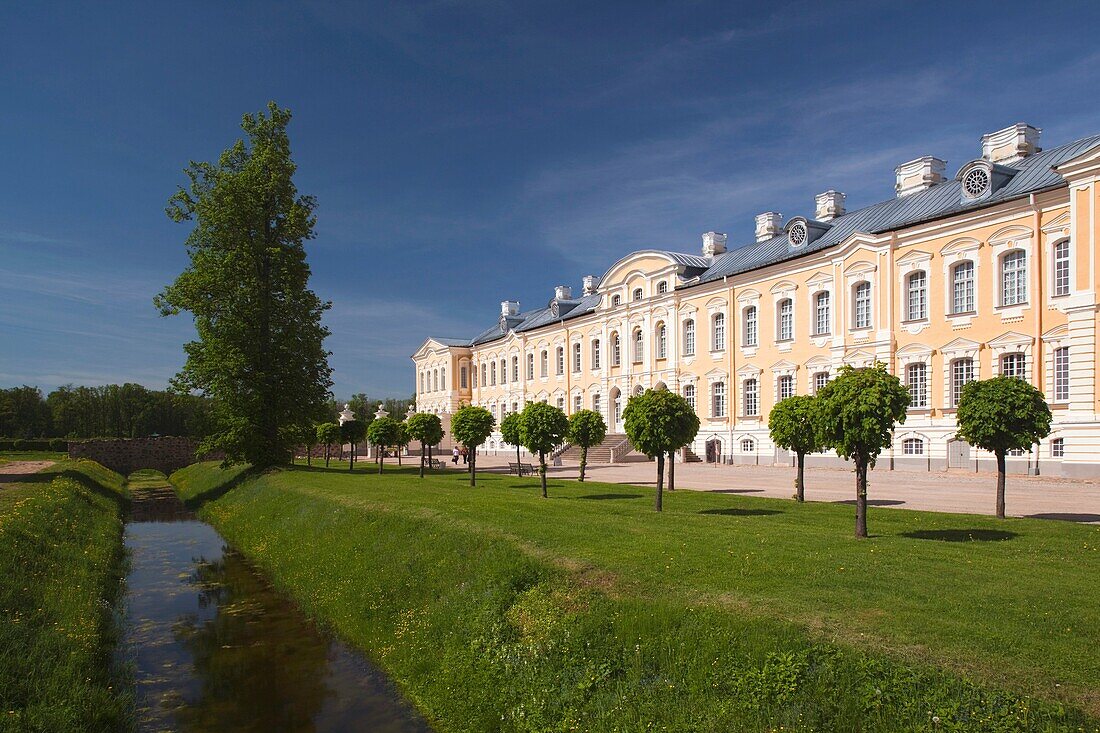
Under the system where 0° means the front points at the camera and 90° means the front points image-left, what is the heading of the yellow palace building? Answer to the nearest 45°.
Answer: approximately 45°

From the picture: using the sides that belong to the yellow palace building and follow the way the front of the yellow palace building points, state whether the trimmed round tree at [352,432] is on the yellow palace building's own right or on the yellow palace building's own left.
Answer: on the yellow palace building's own right

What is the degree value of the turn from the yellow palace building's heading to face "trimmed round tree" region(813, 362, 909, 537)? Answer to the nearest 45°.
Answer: approximately 45° to its left

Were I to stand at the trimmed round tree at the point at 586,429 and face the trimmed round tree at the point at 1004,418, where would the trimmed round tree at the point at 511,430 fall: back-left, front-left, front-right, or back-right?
back-right
